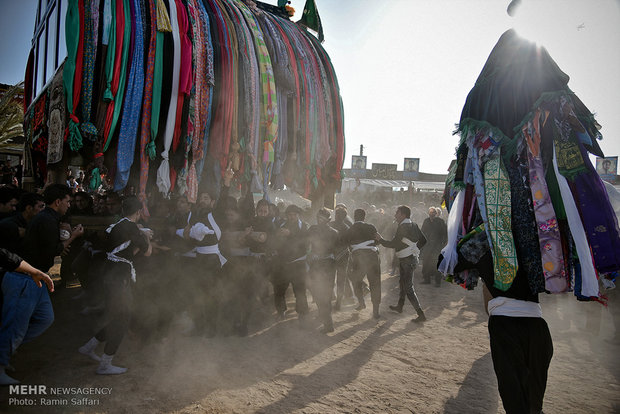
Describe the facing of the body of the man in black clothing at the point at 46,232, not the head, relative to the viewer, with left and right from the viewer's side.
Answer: facing to the right of the viewer

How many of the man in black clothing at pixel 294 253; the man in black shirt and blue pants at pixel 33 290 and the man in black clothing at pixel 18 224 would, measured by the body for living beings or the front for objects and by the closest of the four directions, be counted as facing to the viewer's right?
2

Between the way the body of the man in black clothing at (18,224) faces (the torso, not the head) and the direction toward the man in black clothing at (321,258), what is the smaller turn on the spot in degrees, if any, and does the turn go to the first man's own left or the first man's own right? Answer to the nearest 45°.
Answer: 0° — they already face them

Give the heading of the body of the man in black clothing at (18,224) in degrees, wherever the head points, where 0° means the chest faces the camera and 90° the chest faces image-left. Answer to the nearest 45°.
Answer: approximately 270°

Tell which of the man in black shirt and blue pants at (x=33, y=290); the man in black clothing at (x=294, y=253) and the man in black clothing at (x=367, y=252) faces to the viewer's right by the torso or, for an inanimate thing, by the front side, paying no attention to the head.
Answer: the man in black shirt and blue pants at (x=33, y=290)

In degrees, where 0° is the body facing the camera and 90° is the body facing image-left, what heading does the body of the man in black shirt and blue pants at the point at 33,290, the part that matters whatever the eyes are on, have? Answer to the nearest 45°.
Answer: approximately 270°

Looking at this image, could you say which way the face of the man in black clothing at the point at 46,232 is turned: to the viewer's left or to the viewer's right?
to the viewer's right
